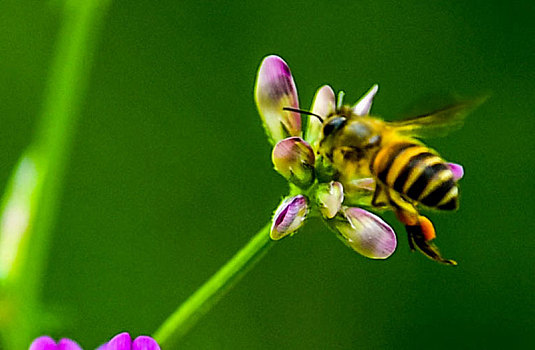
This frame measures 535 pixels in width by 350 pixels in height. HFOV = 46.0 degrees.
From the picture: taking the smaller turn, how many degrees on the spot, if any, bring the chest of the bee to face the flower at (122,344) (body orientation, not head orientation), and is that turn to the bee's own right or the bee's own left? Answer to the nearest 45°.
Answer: approximately 45° to the bee's own left

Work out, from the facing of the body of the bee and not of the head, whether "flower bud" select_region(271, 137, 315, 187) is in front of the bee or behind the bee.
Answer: in front

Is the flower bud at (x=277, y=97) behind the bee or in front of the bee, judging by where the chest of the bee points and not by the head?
in front

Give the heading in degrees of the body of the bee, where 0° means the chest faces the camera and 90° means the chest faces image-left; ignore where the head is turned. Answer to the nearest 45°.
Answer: approximately 90°

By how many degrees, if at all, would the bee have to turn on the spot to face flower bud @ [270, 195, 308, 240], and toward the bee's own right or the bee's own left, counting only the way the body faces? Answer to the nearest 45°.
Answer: approximately 45° to the bee's own left
